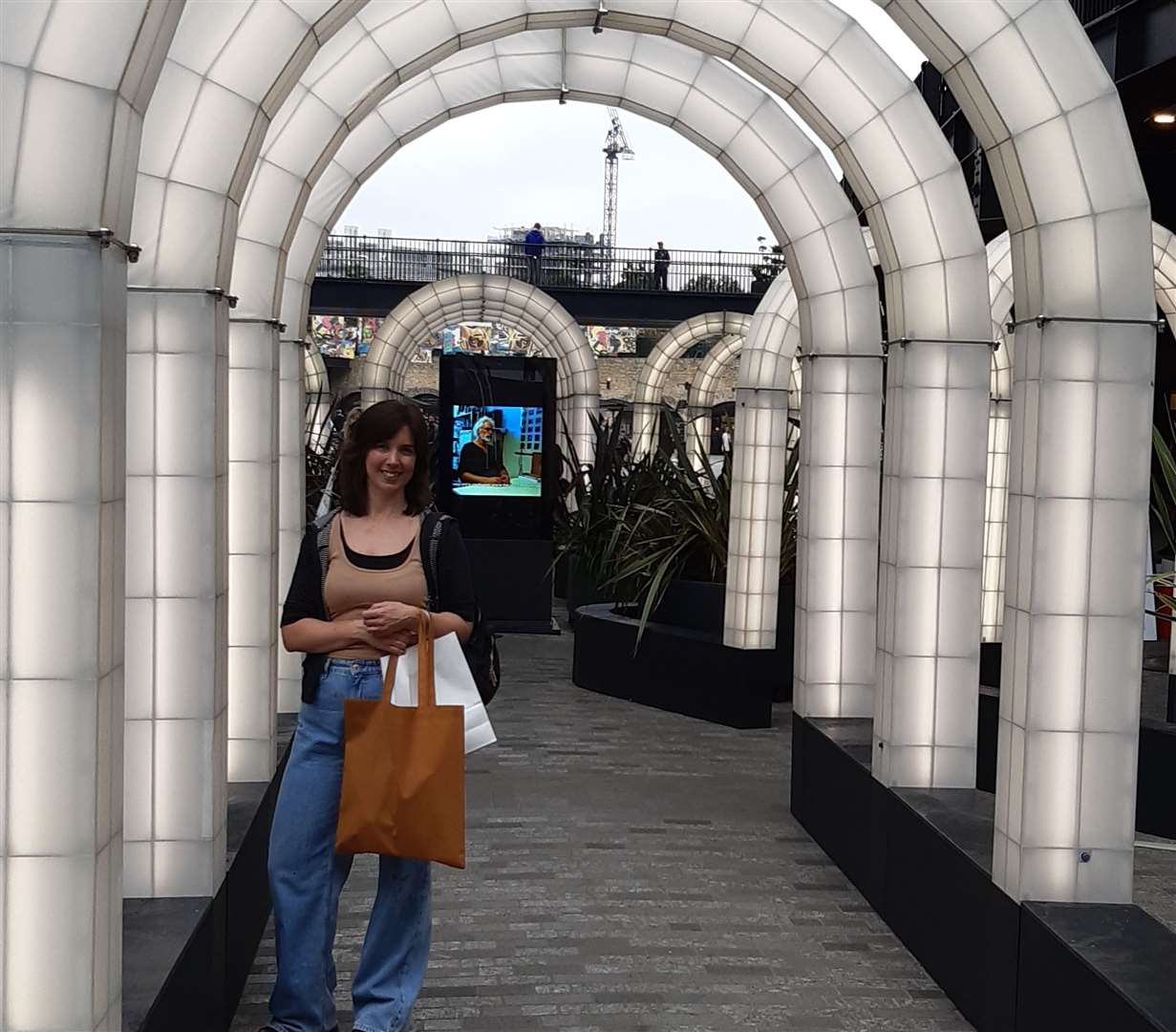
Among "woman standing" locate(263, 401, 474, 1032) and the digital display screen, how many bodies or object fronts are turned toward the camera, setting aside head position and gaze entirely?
2

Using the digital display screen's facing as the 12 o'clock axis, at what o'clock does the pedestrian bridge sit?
The pedestrian bridge is roughly at 6 o'clock from the digital display screen.

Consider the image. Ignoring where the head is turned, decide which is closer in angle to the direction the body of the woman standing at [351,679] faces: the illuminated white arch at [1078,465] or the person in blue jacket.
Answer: the illuminated white arch

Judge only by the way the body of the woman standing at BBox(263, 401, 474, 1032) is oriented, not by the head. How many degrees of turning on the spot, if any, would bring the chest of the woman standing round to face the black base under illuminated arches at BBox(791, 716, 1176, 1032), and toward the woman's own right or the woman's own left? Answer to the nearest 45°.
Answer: approximately 90° to the woman's own left

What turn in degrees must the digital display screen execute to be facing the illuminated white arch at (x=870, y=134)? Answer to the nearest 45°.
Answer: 0° — it already faces it

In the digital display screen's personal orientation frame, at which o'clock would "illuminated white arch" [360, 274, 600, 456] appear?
The illuminated white arch is roughly at 6 o'clock from the digital display screen.

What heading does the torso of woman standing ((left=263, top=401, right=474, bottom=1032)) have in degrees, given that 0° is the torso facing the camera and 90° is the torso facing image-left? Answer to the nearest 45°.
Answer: approximately 0°

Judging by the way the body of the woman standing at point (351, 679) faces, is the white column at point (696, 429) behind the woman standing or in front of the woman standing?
behind

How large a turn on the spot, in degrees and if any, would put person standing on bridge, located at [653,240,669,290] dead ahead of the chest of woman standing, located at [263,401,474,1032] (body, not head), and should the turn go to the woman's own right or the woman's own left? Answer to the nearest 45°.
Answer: approximately 180°
